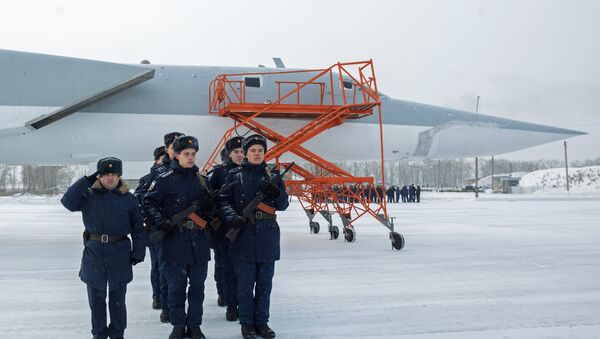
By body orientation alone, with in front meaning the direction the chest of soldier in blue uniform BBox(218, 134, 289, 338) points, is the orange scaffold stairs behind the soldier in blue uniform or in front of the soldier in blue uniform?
behind

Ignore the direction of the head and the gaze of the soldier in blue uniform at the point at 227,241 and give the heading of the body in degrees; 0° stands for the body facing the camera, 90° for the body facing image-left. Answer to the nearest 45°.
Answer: approximately 315°

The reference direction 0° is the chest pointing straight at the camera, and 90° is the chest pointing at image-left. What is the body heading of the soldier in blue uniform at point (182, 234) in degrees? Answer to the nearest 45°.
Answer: approximately 315°

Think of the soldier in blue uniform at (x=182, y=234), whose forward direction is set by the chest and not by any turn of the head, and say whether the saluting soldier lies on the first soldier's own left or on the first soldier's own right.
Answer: on the first soldier's own right

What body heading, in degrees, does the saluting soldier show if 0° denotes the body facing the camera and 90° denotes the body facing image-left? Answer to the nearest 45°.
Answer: approximately 0°

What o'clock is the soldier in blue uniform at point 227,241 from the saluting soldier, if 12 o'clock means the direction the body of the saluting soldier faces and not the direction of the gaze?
The soldier in blue uniform is roughly at 8 o'clock from the saluting soldier.

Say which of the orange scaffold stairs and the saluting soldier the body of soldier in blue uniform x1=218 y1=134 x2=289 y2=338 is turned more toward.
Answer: the saluting soldier

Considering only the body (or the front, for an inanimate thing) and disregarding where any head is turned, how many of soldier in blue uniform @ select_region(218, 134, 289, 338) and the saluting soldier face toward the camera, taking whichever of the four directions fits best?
2
